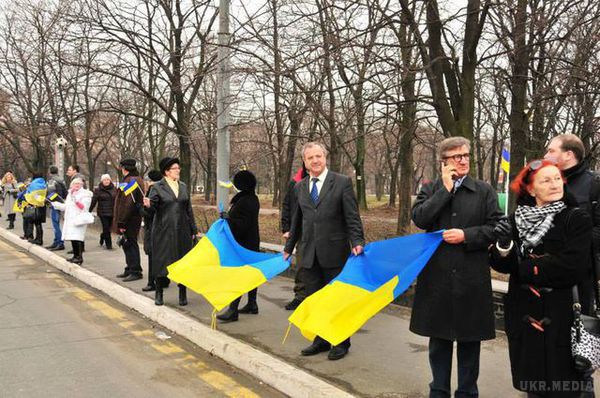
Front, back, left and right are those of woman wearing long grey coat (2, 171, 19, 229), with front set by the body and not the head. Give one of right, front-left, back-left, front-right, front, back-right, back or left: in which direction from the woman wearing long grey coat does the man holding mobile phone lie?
front

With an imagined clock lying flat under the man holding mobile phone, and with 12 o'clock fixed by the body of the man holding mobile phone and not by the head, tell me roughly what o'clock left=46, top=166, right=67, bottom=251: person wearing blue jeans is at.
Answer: The person wearing blue jeans is roughly at 4 o'clock from the man holding mobile phone.

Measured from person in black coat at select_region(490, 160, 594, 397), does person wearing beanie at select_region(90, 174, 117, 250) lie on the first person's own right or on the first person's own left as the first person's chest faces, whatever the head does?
on the first person's own right

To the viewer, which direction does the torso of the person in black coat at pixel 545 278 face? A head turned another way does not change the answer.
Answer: toward the camera

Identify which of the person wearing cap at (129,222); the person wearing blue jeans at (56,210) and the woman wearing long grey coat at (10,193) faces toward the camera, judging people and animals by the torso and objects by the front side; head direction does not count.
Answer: the woman wearing long grey coat

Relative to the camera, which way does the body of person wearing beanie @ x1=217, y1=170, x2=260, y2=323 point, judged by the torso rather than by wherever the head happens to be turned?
to the viewer's left

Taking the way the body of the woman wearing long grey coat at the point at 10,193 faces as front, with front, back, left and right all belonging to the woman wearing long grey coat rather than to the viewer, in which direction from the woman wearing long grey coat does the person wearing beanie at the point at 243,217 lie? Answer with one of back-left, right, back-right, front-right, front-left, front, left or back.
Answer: front

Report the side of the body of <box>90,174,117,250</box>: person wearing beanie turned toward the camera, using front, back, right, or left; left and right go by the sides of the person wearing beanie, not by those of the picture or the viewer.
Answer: front

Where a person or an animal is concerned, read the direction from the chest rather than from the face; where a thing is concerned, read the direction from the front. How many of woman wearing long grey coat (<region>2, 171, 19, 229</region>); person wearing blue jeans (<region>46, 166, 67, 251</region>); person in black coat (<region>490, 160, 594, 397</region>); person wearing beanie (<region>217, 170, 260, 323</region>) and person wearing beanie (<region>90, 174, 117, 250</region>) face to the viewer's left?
2

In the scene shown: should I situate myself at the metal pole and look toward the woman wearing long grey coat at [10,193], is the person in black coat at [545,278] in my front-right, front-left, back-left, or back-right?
back-left

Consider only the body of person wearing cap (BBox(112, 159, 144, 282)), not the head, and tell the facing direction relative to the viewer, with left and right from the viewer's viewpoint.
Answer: facing to the left of the viewer
